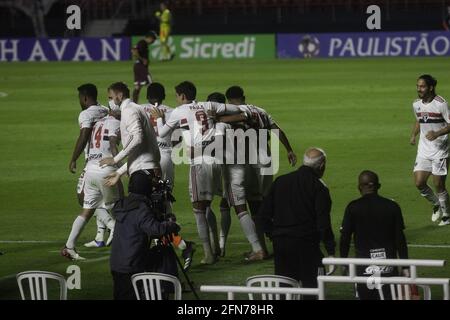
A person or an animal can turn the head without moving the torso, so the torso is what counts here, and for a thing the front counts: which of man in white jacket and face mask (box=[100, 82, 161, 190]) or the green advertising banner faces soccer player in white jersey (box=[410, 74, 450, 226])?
the green advertising banner

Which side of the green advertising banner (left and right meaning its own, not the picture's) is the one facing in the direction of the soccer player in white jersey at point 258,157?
front

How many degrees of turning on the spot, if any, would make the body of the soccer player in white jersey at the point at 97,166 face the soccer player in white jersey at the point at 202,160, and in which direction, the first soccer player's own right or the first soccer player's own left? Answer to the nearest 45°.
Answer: approximately 90° to the first soccer player's own right

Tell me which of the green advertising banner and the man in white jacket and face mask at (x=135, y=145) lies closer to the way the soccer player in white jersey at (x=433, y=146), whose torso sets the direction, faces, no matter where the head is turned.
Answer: the man in white jacket and face mask

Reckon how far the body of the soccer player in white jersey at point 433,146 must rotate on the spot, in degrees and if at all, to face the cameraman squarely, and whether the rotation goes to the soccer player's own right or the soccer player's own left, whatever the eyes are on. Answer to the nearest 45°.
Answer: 0° — they already face them

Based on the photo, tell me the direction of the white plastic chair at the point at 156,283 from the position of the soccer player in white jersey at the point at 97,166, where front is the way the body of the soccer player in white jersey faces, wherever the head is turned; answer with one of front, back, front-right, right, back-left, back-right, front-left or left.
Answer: back-right

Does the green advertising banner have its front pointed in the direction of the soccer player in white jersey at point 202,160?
yes

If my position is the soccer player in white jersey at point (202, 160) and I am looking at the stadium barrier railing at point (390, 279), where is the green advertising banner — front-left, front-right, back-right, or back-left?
back-left

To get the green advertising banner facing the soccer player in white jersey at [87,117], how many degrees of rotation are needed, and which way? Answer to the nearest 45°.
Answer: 0° — it already faces them

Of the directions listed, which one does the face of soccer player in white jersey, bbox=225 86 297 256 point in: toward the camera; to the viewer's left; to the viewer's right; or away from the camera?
away from the camera

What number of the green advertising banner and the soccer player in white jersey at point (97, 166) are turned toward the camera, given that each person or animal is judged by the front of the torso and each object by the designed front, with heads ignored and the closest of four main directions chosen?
1
